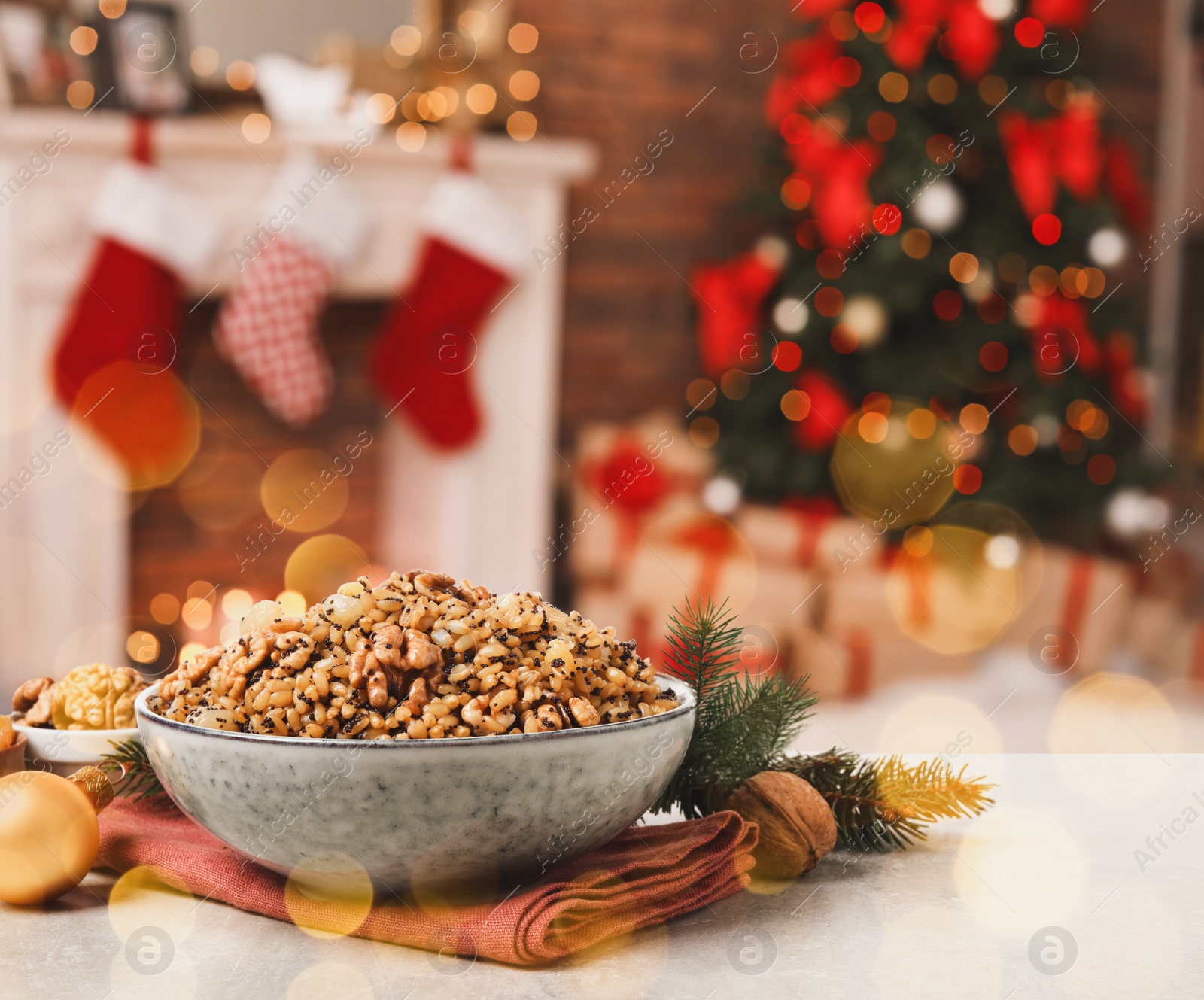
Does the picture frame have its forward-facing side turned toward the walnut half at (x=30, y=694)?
yes

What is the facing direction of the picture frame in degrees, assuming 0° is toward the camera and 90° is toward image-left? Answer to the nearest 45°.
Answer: approximately 0°

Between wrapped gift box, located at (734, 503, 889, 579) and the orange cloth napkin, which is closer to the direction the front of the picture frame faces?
the orange cloth napkin

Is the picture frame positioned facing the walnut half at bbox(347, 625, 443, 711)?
yes

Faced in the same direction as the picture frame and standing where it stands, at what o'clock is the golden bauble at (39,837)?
The golden bauble is roughly at 12 o'clock from the picture frame.

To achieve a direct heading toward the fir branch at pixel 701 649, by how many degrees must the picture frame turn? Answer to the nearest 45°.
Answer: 0° — it already faces it

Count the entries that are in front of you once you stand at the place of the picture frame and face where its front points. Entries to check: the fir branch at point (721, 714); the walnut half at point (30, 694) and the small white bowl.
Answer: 3
